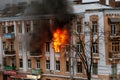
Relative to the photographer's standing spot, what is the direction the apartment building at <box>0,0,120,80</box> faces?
facing the viewer
